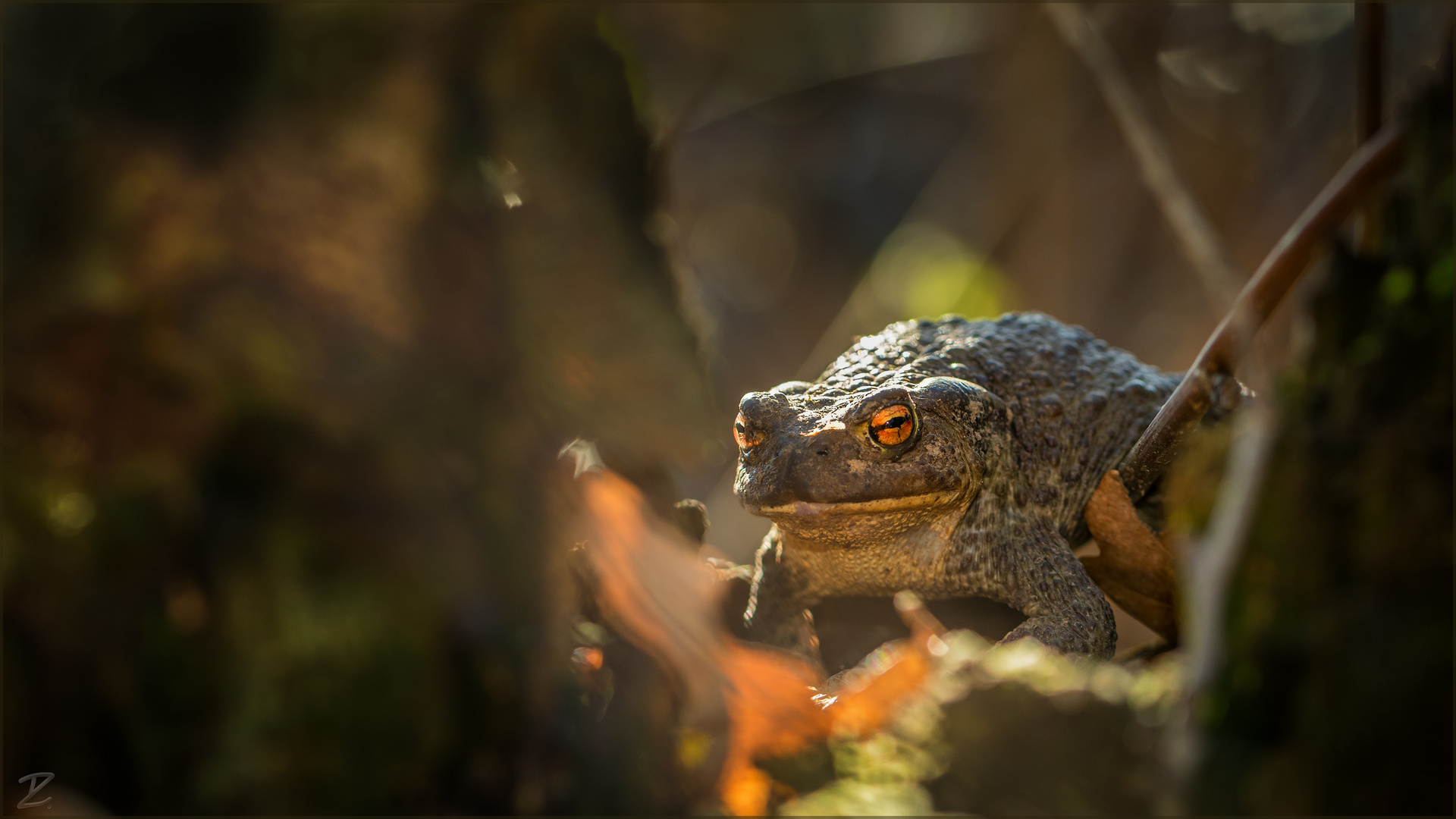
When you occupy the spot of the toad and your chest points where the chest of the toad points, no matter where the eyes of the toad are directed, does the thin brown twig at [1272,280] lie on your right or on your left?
on your left

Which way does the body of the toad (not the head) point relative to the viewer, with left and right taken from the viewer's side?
facing the viewer and to the left of the viewer

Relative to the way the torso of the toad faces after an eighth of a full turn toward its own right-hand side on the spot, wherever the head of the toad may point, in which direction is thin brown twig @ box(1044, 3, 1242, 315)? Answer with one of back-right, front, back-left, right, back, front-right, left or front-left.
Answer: right
